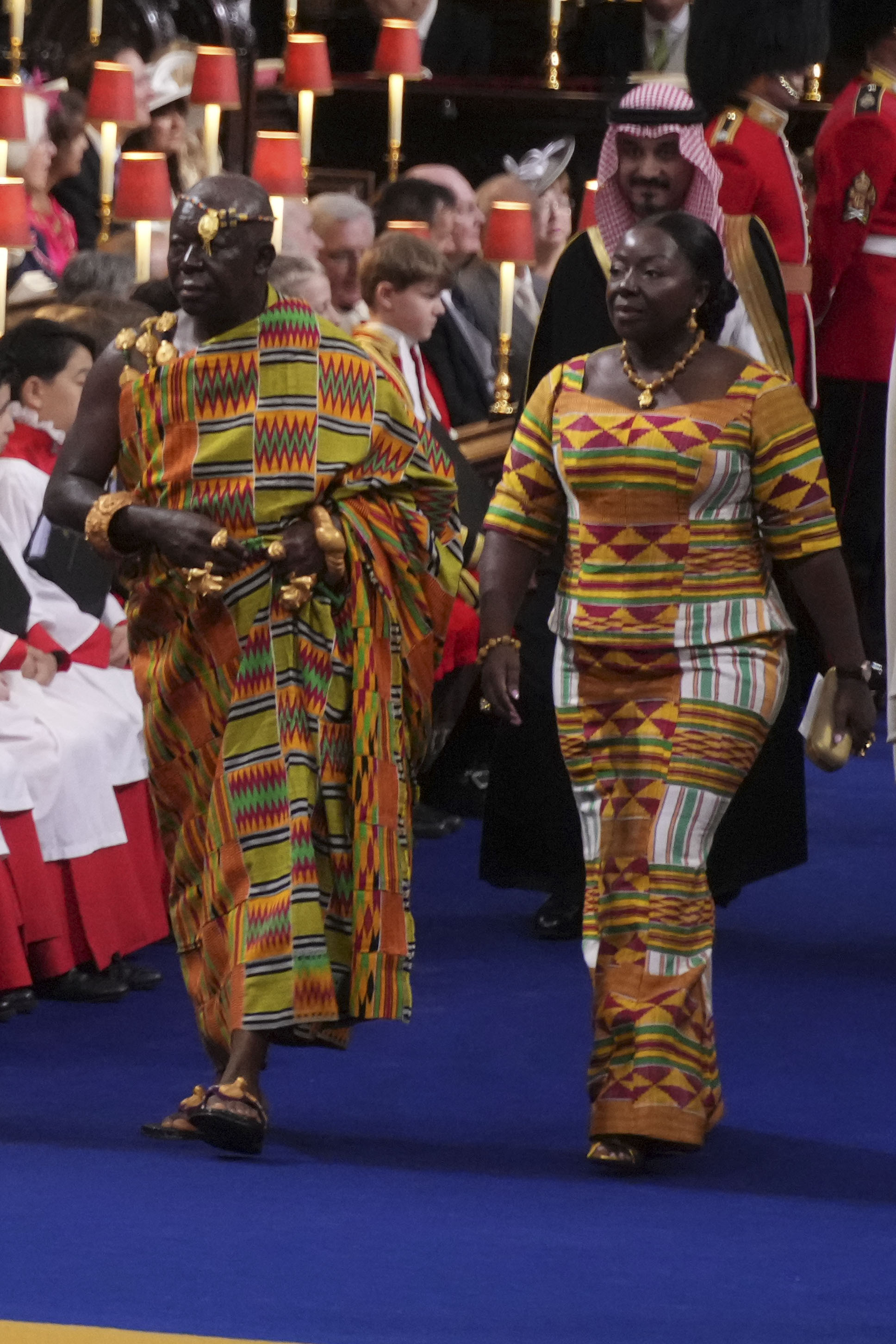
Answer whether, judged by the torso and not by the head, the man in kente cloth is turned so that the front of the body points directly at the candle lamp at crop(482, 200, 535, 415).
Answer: no

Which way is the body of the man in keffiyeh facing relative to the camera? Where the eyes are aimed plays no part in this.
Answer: toward the camera

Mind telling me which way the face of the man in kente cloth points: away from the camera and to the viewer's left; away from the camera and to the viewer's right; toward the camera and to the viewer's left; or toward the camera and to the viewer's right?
toward the camera and to the viewer's left

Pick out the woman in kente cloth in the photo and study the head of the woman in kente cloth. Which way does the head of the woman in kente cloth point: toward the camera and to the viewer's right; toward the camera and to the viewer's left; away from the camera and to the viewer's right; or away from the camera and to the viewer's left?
toward the camera and to the viewer's left

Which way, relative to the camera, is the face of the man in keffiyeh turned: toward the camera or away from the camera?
toward the camera

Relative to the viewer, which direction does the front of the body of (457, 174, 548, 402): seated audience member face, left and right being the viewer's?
facing the viewer and to the right of the viewer

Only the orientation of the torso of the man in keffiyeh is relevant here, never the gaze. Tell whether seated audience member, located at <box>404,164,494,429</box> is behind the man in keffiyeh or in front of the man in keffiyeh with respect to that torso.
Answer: behind

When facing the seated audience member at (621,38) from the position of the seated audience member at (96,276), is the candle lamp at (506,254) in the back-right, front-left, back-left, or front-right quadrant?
front-right

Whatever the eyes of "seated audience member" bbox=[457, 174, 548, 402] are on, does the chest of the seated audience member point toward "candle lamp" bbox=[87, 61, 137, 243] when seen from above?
no

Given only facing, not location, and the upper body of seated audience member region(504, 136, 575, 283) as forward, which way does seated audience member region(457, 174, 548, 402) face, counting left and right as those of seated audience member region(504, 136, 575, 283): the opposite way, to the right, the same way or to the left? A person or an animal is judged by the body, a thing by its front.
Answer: the same way

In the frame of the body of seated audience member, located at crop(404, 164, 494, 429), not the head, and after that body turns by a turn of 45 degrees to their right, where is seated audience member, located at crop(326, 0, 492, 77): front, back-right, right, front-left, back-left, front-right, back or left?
back

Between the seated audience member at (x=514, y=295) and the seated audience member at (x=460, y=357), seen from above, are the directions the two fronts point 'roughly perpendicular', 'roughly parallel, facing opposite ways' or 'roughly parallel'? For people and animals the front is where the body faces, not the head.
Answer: roughly parallel

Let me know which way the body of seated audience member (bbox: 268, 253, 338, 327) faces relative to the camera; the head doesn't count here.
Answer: to the viewer's right

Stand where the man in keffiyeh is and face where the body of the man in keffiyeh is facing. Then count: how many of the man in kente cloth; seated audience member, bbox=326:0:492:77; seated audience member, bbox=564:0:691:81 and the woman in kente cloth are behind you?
2

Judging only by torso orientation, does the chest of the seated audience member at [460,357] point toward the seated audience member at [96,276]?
no

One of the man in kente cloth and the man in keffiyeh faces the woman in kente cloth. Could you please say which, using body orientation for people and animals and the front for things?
the man in keffiyeh
